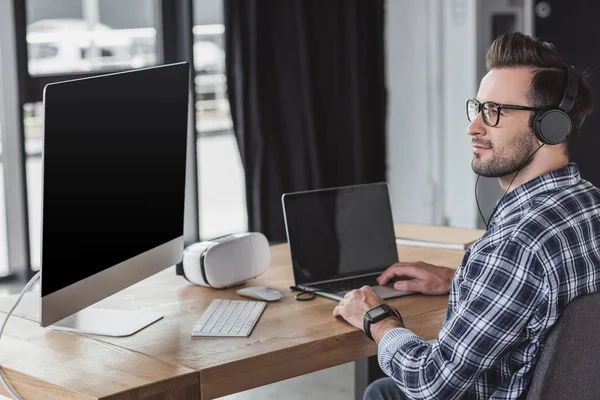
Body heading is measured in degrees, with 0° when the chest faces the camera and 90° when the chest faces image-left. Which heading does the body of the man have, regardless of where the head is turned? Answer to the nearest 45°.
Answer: approximately 90°

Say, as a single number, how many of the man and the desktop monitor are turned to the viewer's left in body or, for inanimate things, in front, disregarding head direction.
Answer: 1

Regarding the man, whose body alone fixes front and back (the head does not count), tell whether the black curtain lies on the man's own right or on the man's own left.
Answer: on the man's own right

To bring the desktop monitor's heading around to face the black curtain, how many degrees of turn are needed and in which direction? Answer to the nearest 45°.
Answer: approximately 135° to its left

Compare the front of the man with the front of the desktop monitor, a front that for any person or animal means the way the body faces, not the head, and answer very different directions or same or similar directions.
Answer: very different directions

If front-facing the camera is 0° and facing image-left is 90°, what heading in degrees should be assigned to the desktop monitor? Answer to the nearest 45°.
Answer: approximately 315°
